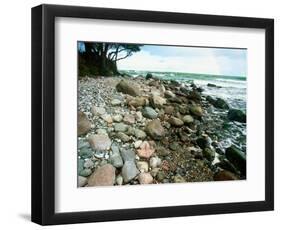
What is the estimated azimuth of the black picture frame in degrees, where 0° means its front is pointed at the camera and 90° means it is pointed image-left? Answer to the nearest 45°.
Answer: approximately 315°

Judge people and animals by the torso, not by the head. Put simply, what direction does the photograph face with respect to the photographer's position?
facing the viewer and to the right of the viewer
